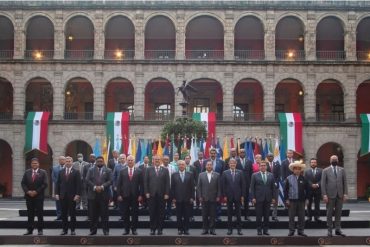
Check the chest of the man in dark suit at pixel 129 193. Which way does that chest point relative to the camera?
toward the camera

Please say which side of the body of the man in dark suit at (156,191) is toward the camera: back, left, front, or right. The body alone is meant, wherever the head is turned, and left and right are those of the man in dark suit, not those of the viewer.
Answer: front

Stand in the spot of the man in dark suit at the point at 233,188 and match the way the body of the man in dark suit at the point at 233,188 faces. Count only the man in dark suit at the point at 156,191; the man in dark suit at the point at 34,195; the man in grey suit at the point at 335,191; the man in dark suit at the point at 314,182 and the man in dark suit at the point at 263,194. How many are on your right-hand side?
2

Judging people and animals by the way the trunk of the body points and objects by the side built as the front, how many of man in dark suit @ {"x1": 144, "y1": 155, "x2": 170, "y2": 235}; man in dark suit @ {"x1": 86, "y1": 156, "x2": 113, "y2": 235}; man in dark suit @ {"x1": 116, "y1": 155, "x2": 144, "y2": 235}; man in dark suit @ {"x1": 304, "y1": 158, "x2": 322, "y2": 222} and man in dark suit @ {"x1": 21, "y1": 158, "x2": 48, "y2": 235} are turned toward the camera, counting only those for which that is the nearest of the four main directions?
5

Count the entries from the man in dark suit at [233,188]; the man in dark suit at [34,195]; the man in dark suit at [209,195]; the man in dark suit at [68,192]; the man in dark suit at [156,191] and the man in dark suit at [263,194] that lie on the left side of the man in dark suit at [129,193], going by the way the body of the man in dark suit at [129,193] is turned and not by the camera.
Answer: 4

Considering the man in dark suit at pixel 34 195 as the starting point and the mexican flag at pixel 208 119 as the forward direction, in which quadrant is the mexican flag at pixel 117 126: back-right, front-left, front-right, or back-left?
front-left

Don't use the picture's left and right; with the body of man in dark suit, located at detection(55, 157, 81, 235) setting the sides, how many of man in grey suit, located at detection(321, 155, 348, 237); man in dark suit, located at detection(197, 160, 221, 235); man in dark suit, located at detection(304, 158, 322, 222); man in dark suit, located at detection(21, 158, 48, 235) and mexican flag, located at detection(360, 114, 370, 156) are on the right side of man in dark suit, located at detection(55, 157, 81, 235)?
1

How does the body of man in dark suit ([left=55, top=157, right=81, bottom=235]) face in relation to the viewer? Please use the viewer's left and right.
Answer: facing the viewer

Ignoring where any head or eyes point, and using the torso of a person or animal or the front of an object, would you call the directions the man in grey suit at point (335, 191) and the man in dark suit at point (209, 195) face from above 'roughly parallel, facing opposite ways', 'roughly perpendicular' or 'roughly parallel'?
roughly parallel

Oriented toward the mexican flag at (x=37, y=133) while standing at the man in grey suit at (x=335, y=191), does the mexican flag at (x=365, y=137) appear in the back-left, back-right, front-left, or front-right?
front-right

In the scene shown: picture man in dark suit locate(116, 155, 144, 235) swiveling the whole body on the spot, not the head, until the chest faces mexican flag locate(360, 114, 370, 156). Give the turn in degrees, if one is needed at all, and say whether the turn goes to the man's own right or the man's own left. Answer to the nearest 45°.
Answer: approximately 135° to the man's own left

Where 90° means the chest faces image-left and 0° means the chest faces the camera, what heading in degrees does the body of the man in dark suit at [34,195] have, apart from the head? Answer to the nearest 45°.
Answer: approximately 0°

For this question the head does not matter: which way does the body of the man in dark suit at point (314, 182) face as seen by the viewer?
toward the camera

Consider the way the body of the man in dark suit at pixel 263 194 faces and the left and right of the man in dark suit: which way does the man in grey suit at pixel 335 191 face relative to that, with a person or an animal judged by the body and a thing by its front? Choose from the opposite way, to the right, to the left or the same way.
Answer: the same way

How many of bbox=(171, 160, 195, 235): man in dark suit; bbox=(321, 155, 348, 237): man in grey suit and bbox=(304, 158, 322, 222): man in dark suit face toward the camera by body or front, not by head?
3

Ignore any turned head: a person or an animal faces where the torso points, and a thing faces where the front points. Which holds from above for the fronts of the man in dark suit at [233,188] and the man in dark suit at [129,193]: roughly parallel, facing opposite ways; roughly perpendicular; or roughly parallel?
roughly parallel

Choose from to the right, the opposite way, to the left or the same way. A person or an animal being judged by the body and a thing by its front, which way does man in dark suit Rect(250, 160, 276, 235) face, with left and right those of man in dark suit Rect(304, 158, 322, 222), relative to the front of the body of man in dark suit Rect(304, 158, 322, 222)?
the same way
